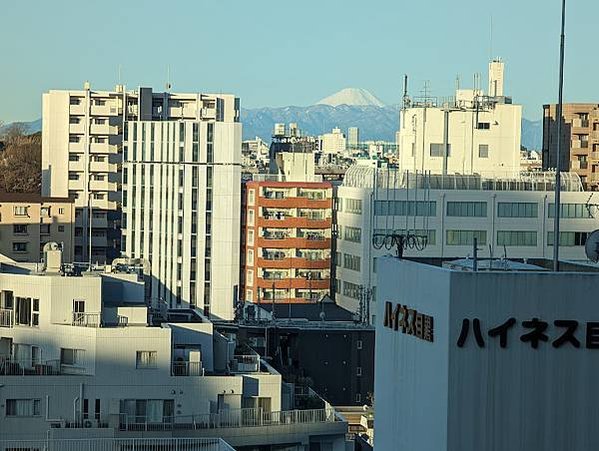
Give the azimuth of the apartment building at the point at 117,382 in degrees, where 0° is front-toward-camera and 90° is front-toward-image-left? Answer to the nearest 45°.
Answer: approximately 0°
